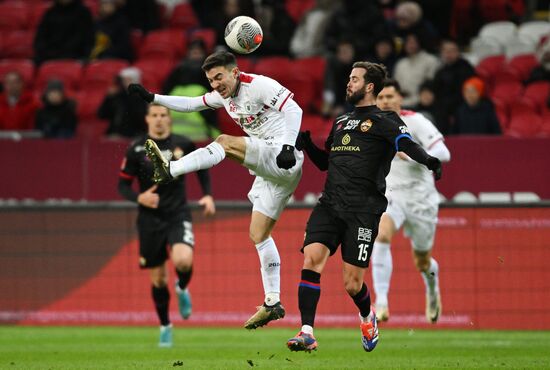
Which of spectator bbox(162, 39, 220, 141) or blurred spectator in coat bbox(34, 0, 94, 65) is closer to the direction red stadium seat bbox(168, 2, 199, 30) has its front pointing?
the spectator

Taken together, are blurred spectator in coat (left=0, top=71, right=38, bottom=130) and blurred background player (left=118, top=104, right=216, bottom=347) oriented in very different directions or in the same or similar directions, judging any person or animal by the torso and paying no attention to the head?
same or similar directions

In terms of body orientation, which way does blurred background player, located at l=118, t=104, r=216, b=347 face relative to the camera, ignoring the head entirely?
toward the camera

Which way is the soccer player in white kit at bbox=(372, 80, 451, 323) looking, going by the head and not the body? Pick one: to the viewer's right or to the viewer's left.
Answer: to the viewer's left

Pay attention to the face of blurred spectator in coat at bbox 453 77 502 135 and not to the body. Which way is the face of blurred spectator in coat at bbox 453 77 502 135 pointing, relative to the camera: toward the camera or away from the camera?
toward the camera

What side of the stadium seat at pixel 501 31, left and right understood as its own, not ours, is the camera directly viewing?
front

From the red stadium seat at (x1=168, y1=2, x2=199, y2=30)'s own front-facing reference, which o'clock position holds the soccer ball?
The soccer ball is roughly at 12 o'clock from the red stadium seat.

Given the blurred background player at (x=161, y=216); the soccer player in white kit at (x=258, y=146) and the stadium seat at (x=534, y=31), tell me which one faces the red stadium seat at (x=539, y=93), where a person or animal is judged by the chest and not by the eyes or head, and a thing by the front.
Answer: the stadium seat

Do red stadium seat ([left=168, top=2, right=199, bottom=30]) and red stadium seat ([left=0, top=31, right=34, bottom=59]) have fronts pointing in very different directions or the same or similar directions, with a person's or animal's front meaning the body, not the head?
same or similar directions

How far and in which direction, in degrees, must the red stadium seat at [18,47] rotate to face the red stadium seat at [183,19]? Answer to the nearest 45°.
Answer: approximately 90° to its left

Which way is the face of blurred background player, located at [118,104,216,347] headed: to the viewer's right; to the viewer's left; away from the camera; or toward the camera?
toward the camera

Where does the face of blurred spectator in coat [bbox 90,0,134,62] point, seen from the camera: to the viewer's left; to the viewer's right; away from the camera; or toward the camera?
toward the camera

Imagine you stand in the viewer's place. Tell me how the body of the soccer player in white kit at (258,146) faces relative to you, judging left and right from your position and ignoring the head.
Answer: facing the viewer and to the left of the viewer

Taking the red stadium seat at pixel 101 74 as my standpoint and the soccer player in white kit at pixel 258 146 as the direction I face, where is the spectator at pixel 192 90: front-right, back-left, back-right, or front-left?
front-left

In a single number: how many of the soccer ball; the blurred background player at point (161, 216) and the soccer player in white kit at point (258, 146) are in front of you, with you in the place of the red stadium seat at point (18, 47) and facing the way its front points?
3

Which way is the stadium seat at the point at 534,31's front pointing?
toward the camera

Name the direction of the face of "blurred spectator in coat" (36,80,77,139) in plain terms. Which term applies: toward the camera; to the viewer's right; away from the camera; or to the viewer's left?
toward the camera
